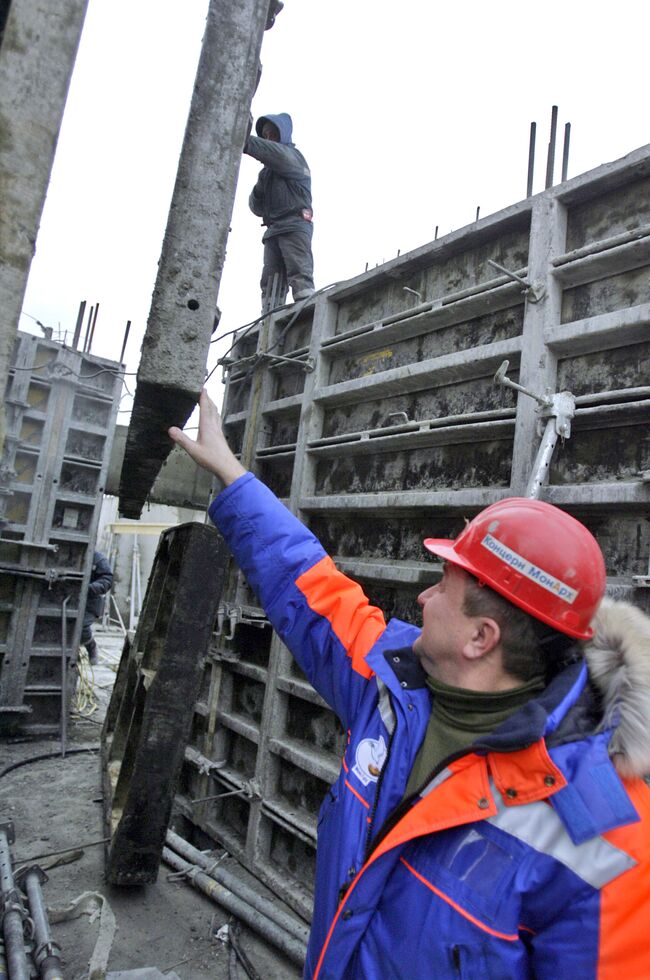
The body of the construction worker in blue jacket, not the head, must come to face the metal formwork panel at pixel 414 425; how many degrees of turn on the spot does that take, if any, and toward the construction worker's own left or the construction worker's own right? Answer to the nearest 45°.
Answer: approximately 135° to the construction worker's own right

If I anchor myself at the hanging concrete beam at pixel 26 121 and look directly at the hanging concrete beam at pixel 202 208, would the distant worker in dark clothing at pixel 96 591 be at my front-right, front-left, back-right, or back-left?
front-left

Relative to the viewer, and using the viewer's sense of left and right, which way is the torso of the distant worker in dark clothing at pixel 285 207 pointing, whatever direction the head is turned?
facing the viewer and to the left of the viewer

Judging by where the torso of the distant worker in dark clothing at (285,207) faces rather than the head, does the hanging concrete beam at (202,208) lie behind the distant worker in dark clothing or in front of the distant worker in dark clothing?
in front

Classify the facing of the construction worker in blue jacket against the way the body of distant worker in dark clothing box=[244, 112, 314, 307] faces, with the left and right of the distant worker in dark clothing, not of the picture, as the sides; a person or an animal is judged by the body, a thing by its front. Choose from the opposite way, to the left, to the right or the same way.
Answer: the same way

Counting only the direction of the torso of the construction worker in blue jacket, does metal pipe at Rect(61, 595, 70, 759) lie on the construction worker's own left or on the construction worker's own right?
on the construction worker's own right

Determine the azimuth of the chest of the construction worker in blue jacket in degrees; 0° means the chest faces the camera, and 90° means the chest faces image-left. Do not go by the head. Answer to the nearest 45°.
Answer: approximately 45°

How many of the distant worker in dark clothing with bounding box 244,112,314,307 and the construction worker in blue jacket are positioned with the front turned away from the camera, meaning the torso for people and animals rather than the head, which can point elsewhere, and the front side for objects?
0

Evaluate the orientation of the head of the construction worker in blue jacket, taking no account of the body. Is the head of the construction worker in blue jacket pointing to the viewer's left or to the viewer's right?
to the viewer's left
